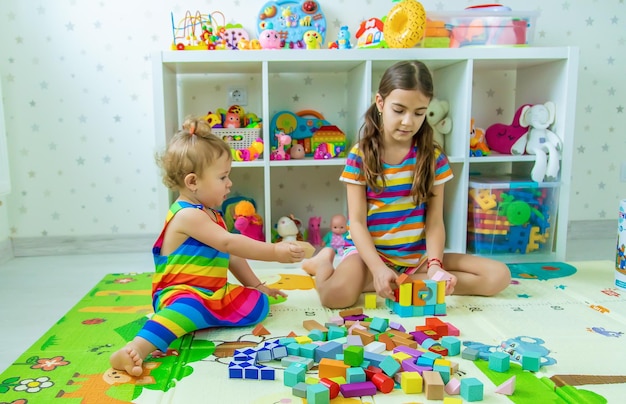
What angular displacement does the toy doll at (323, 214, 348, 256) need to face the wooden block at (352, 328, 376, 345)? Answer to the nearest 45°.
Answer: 0° — it already faces it

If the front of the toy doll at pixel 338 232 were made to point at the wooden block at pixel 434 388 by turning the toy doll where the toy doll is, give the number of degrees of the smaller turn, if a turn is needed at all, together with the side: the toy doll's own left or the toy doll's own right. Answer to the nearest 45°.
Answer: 0° — it already faces it

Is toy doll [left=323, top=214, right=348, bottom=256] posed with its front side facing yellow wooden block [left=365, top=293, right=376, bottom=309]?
yes

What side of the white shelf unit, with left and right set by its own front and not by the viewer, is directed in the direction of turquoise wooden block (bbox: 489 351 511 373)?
front

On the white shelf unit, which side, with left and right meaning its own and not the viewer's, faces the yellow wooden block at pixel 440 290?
front

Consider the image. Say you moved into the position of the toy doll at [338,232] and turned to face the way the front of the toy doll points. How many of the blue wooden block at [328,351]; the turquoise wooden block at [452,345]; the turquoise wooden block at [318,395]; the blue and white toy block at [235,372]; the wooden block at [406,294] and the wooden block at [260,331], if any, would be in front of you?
6

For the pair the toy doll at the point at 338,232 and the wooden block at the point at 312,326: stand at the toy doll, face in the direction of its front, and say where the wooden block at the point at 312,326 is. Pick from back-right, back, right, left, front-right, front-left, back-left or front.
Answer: front

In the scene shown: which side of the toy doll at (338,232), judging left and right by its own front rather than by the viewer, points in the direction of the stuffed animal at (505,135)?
left

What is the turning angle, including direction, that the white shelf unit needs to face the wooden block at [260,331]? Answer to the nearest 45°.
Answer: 0° — it already faces it

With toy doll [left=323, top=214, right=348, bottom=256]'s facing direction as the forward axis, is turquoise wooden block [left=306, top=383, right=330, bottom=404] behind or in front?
in front

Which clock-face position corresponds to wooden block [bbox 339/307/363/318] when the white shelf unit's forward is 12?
The wooden block is roughly at 12 o'clock from the white shelf unit.

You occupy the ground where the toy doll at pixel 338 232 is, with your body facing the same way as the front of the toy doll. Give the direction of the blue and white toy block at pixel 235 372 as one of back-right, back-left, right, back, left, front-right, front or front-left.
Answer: front

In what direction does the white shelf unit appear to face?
toward the camera

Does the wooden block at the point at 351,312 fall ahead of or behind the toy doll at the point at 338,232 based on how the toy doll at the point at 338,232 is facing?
ahead

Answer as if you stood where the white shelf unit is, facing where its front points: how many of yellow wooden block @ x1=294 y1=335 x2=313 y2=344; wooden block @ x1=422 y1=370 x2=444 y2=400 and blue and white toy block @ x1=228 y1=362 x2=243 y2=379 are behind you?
0

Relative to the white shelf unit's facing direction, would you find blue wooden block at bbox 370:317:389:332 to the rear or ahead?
ahead

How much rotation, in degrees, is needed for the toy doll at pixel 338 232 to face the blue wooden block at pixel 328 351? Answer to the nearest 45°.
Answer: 0° — it already faces it

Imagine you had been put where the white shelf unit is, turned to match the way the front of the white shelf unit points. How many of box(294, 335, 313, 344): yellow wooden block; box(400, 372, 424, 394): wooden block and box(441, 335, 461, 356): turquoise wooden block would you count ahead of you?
3

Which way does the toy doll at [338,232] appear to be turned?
toward the camera
